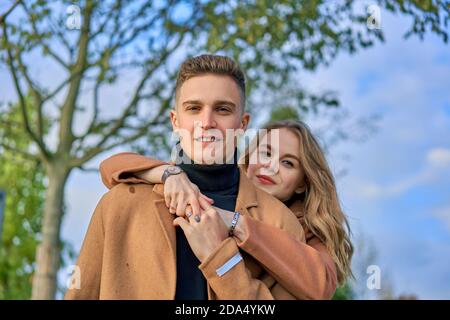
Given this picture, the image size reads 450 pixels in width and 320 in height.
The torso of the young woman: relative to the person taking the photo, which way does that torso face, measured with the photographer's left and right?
facing the viewer and to the left of the viewer

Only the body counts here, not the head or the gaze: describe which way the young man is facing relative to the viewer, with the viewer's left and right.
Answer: facing the viewer
